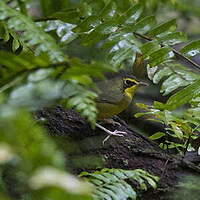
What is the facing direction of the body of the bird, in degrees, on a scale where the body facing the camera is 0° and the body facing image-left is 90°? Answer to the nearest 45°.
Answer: approximately 270°
